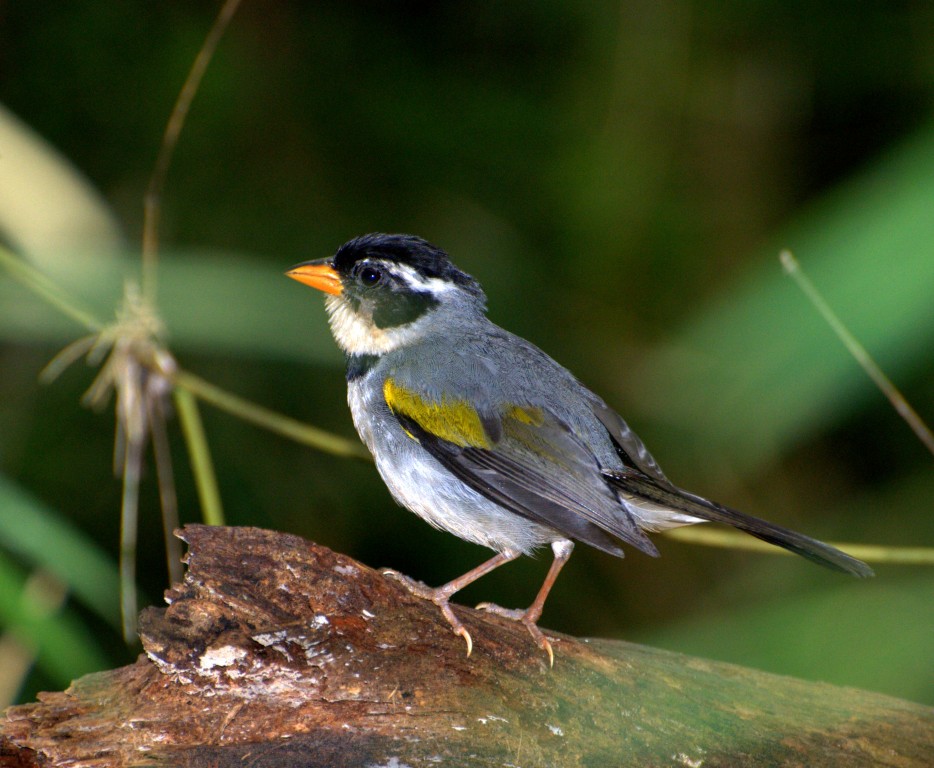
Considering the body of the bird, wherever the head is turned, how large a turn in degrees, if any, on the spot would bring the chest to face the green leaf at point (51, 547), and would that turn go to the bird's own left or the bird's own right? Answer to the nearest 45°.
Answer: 0° — it already faces it

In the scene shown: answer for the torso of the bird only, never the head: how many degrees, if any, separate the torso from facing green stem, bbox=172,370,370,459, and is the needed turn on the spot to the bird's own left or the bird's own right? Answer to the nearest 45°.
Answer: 0° — it already faces it

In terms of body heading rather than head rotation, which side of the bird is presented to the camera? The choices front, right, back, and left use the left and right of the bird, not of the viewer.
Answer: left

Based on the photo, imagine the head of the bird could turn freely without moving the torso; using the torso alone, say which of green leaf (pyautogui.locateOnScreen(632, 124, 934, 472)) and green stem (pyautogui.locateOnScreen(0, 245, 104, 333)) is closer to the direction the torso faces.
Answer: the green stem
